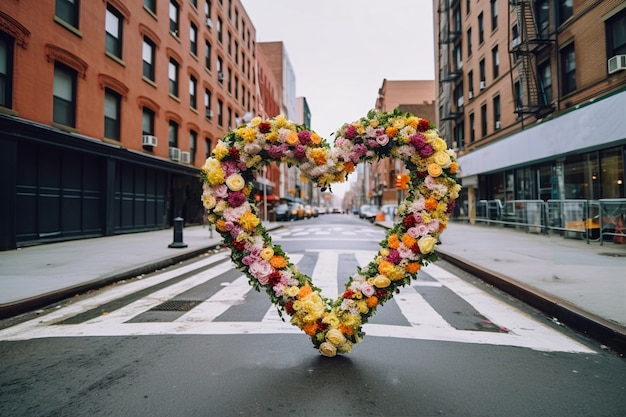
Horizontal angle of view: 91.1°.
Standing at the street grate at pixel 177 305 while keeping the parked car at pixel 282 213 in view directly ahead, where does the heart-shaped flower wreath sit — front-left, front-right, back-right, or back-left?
back-right

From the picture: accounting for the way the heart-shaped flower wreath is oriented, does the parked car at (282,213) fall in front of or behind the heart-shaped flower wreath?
behind

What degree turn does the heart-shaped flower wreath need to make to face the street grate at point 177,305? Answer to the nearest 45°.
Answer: approximately 135° to its right

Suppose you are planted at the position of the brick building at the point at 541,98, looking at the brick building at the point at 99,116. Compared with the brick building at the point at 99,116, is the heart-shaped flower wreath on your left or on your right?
left

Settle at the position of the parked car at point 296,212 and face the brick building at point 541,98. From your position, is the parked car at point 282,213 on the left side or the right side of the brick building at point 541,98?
right

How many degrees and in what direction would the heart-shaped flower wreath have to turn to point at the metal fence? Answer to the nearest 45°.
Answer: approximately 135° to its left

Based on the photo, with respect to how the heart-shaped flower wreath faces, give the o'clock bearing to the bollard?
The bollard is roughly at 5 o'clock from the heart-shaped flower wreath.

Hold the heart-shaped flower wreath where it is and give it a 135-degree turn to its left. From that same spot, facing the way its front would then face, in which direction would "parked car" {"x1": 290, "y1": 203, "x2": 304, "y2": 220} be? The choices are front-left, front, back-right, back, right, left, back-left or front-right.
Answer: front-left

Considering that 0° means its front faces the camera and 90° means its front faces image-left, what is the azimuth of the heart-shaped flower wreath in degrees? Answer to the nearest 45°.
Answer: approximately 0°
